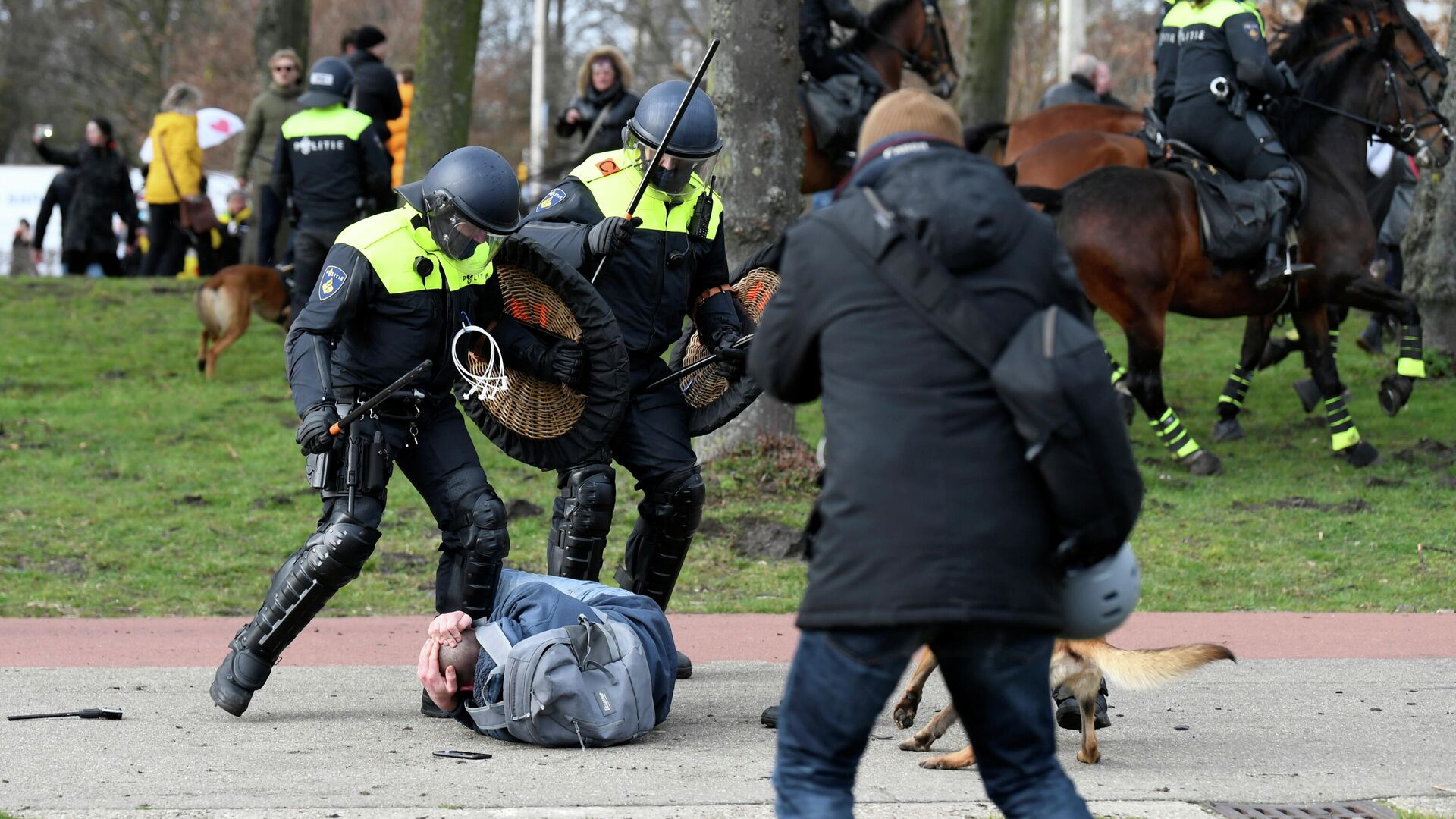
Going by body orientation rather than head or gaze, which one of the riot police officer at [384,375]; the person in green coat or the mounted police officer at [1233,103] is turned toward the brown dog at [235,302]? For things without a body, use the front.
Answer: the person in green coat

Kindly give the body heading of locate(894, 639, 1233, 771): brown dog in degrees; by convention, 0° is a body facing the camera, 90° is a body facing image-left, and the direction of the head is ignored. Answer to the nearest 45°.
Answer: approximately 90°

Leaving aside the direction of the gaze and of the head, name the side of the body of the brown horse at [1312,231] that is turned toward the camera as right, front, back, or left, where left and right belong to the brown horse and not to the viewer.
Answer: right

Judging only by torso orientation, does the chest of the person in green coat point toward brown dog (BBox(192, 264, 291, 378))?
yes

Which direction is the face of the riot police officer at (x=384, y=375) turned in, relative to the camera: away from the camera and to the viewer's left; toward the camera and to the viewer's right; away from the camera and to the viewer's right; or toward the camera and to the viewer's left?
toward the camera and to the viewer's right

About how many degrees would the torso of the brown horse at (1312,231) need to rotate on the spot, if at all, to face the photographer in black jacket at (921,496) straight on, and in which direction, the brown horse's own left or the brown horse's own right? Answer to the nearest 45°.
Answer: approximately 90° to the brown horse's own right

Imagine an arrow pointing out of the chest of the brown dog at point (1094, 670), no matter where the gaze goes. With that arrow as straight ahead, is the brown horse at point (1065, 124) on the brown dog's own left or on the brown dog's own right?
on the brown dog's own right

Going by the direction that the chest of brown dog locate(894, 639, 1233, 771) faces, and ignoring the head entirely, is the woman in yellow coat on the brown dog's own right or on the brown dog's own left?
on the brown dog's own right

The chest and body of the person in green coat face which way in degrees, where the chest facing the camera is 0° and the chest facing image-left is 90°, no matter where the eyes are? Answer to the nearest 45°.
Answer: approximately 0°

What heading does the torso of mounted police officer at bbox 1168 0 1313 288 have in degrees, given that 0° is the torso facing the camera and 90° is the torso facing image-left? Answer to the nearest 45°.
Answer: approximately 225°

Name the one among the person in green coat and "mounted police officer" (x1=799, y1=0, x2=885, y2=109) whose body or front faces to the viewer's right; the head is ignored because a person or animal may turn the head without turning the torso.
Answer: the mounted police officer

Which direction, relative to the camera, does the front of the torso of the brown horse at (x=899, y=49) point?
to the viewer's right

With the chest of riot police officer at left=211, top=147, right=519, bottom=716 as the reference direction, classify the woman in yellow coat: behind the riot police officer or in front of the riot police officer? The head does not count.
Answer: behind

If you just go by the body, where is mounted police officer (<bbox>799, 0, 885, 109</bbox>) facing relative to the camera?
to the viewer's right

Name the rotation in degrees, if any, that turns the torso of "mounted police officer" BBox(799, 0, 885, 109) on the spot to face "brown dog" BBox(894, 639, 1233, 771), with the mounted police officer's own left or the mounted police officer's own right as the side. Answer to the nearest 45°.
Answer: approximately 90° to the mounted police officer's own right

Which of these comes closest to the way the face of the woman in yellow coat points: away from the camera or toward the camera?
away from the camera
